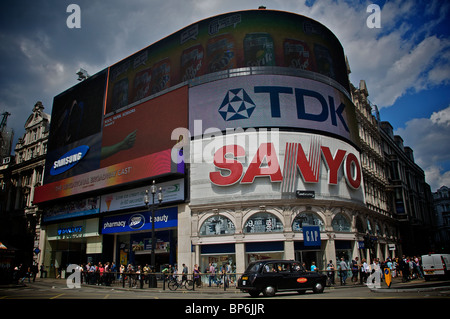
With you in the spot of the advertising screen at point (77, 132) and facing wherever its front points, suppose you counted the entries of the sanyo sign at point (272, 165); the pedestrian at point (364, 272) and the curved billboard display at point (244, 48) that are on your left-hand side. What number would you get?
3

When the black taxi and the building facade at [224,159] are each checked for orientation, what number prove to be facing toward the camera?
1

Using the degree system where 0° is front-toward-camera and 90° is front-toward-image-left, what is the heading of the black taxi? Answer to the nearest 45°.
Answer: approximately 225°

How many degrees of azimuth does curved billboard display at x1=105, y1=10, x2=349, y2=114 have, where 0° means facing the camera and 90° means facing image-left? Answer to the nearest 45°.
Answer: approximately 0°

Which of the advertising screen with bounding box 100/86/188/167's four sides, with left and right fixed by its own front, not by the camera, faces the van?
left

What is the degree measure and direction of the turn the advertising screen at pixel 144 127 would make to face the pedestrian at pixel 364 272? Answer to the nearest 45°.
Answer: approximately 90° to its left

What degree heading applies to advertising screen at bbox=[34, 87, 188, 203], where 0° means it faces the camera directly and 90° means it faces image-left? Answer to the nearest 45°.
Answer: approximately 45°

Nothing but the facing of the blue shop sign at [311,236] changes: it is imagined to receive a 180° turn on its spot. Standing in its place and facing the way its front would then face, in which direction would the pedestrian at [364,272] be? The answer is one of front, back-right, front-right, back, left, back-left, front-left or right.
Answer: back-right

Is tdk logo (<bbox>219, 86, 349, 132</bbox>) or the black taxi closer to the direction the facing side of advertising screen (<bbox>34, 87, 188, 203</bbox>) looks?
the black taxi
